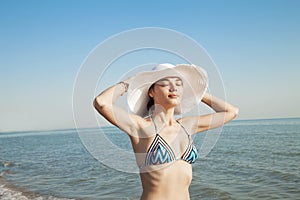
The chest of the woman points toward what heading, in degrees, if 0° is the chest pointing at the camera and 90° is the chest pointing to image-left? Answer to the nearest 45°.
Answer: approximately 315°
